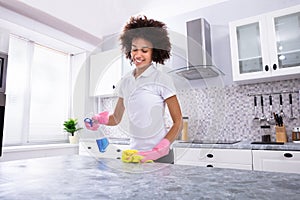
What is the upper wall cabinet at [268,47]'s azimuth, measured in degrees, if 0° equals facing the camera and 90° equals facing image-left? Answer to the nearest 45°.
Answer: approximately 45°

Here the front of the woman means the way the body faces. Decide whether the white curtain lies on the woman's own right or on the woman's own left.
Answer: on the woman's own right

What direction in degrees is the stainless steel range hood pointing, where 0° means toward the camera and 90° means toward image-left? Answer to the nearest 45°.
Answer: approximately 45°

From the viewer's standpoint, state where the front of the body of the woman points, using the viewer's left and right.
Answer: facing the viewer and to the left of the viewer

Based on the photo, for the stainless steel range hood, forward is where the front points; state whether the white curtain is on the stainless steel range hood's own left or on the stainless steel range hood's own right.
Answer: on the stainless steel range hood's own right

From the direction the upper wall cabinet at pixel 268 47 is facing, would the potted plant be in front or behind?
in front

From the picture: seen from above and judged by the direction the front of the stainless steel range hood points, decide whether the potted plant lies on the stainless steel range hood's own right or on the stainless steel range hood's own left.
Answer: on the stainless steel range hood's own right

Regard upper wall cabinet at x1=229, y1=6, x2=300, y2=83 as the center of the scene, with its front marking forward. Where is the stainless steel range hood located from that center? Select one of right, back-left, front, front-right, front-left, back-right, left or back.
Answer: front-right

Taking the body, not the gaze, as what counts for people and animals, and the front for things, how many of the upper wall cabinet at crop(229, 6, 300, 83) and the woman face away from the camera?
0
